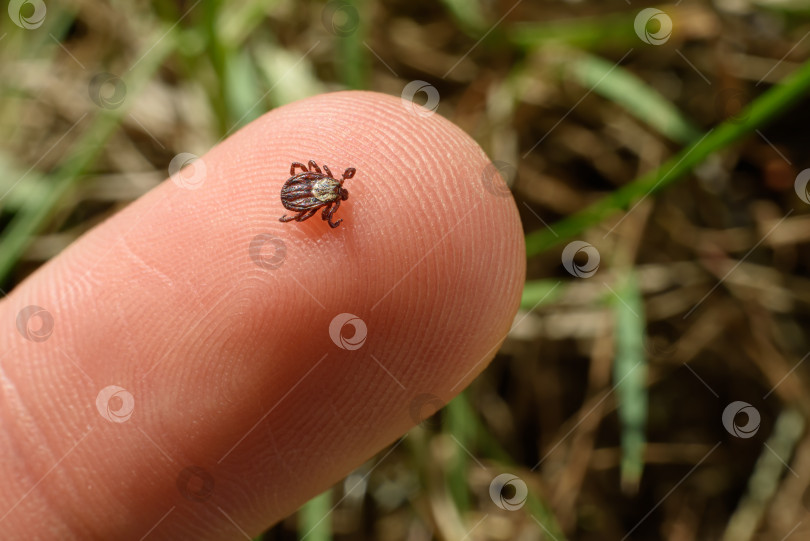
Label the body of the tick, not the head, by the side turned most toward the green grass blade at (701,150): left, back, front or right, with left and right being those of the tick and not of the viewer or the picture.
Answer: front

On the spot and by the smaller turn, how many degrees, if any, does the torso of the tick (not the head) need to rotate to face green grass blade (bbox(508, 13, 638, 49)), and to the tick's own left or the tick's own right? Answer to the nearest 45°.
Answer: approximately 45° to the tick's own left

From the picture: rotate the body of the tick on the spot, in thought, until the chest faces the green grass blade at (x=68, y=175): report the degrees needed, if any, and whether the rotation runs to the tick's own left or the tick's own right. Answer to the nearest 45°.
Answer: approximately 135° to the tick's own left

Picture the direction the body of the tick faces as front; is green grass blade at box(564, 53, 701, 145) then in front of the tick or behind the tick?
in front

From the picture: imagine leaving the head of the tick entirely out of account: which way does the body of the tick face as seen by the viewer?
to the viewer's right
